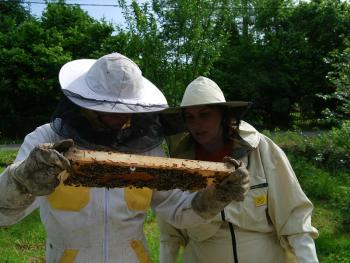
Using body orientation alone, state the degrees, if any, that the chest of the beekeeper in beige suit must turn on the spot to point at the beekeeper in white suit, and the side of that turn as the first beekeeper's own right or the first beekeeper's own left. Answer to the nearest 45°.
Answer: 0° — they already face them

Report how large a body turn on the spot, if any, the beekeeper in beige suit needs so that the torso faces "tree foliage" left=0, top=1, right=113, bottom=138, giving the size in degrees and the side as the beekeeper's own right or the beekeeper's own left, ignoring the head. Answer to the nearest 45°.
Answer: approximately 90° to the beekeeper's own right

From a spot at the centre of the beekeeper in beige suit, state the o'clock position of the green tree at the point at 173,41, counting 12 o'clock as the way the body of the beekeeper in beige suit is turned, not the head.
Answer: The green tree is roughly at 4 o'clock from the beekeeper in beige suit.

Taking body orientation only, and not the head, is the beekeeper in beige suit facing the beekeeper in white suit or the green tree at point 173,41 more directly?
the beekeeper in white suit

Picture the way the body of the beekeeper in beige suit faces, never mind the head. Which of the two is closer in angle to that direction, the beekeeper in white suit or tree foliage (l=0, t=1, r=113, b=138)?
the beekeeper in white suit

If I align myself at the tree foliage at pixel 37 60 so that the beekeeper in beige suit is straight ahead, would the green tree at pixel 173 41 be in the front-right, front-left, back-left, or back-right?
front-left

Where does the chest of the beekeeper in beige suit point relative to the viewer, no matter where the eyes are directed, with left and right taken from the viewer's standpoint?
facing the viewer and to the left of the viewer
